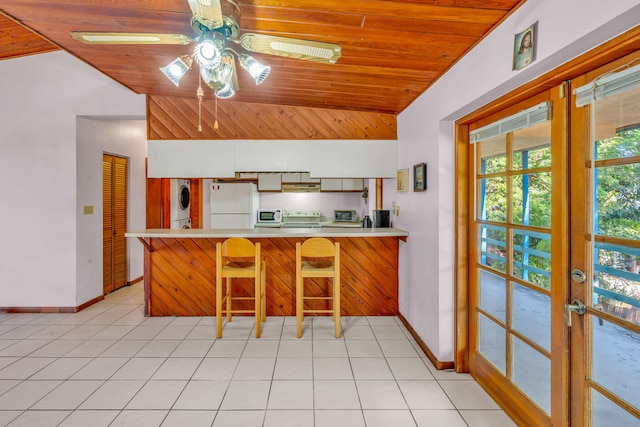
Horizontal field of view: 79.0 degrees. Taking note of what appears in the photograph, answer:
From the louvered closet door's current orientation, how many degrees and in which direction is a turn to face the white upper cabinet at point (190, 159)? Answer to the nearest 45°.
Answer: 0° — it already faces it

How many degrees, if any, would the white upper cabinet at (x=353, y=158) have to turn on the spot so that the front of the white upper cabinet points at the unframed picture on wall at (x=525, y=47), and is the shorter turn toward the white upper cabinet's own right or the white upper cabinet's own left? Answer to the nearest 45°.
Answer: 0° — it already faces it

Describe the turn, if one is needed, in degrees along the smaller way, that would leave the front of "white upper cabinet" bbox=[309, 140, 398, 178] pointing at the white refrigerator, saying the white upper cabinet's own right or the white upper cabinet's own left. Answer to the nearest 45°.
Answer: approximately 135° to the white upper cabinet's own right

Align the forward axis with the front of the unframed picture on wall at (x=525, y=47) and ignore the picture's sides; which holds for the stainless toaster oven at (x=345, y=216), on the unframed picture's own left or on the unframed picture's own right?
on the unframed picture's own right

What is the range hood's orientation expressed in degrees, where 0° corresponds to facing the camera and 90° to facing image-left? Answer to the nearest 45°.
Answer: approximately 0°

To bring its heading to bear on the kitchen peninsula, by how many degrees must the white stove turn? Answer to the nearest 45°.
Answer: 0° — it already faces it

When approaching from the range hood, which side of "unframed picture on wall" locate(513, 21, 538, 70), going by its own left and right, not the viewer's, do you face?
right

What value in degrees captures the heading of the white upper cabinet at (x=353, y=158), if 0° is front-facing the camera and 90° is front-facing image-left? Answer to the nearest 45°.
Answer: approximately 0°
